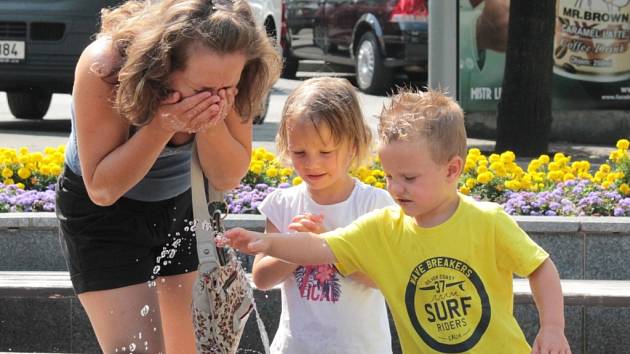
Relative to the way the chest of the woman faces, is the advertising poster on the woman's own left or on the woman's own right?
on the woman's own left

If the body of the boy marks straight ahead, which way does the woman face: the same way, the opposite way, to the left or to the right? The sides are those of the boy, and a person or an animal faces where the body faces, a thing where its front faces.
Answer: to the left

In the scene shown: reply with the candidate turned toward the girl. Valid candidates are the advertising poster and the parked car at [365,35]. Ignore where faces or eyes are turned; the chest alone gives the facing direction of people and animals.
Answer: the advertising poster

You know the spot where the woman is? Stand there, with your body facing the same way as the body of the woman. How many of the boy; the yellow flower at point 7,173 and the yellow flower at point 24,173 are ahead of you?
1

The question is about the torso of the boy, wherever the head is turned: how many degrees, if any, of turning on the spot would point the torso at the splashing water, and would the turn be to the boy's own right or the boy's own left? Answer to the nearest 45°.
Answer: approximately 45° to the boy's own right

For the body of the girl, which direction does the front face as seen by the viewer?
toward the camera

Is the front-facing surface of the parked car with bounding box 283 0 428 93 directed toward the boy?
no

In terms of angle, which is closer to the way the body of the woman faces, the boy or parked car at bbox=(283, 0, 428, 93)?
the boy

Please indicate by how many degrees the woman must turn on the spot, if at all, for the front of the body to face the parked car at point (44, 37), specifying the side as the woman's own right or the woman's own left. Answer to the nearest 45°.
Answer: approximately 135° to the woman's own left

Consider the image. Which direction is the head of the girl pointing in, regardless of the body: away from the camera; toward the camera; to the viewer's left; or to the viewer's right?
toward the camera

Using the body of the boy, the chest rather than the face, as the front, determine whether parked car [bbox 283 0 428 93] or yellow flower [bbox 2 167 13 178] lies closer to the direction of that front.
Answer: the yellow flower

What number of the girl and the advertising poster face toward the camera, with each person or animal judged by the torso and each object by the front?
2

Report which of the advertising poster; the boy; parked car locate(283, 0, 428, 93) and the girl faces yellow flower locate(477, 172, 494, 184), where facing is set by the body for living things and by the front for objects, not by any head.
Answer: the advertising poster

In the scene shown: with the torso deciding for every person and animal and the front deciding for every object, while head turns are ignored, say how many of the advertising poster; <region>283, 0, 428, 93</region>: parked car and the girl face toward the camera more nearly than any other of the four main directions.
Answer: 2

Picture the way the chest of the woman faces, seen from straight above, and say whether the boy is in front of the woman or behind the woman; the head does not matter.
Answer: in front

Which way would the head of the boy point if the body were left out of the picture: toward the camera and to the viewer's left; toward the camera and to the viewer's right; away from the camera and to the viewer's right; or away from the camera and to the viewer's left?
toward the camera and to the viewer's left

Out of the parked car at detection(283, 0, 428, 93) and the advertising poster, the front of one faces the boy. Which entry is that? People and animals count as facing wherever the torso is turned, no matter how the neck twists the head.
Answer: the advertising poster

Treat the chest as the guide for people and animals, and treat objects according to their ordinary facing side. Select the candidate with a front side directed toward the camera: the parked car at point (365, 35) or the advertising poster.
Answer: the advertising poster

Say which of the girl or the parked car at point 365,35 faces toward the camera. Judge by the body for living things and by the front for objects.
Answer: the girl

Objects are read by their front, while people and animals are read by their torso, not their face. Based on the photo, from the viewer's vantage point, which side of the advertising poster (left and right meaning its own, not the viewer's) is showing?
front
